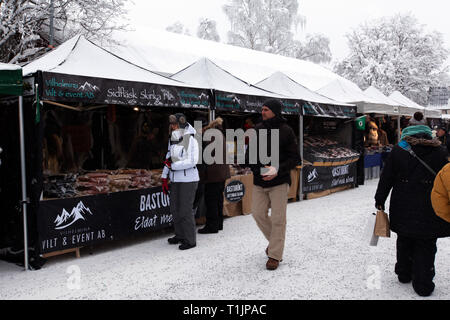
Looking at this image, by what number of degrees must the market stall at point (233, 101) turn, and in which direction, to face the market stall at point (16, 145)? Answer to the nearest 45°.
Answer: approximately 90° to its right

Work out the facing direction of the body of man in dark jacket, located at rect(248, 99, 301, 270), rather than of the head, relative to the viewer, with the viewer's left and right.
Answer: facing the viewer and to the left of the viewer

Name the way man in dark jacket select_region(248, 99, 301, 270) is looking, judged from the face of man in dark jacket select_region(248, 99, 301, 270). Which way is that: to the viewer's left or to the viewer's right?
to the viewer's left

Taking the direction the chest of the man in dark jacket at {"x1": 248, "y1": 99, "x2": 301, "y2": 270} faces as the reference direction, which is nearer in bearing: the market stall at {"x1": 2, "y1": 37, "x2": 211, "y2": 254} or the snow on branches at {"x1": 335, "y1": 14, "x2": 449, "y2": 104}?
the market stall

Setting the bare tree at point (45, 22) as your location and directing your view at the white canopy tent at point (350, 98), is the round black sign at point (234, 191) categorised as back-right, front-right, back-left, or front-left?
front-right

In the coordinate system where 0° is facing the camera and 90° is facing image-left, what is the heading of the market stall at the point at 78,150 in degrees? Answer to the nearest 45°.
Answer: approximately 315°

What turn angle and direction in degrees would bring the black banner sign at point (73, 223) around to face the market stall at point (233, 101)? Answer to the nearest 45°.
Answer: approximately 90° to its left

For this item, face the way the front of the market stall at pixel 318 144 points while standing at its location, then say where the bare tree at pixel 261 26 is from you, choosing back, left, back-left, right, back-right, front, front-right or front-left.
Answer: back-left

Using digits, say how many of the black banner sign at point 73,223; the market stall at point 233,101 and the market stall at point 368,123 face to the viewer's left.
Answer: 0

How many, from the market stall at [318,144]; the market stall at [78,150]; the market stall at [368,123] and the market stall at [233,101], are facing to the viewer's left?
0

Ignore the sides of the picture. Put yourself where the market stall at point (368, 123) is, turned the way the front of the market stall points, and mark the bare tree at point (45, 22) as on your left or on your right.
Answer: on your right
